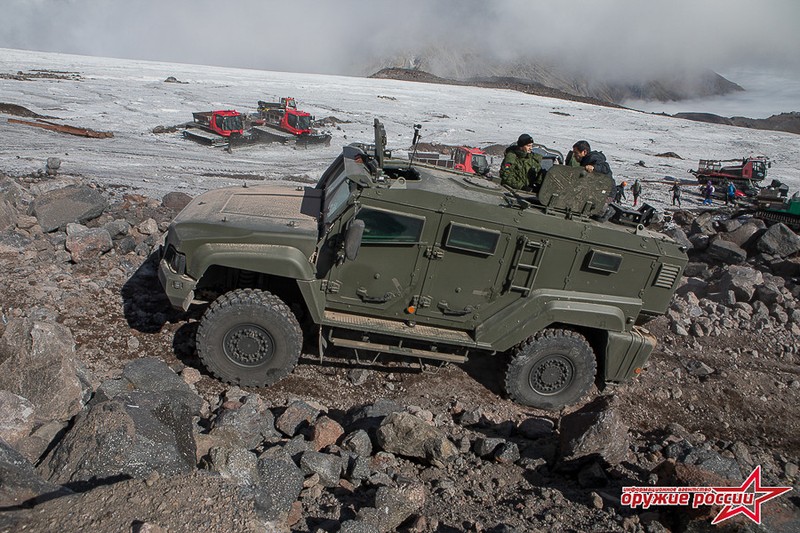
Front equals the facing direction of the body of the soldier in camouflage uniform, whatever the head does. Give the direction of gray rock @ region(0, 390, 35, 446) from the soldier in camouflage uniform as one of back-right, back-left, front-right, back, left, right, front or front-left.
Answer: right

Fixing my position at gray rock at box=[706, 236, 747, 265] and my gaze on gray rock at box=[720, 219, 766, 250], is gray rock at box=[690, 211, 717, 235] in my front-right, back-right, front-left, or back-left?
front-left

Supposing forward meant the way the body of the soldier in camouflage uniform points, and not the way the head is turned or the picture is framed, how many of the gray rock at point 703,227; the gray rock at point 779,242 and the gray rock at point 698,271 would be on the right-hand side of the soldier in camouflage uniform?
0

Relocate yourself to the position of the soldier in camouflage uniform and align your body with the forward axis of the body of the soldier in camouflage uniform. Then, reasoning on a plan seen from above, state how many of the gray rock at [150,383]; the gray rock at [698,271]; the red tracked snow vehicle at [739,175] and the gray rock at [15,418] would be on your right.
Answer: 2

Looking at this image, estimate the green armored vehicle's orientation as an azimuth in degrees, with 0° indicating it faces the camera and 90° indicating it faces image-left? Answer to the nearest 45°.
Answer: approximately 90°

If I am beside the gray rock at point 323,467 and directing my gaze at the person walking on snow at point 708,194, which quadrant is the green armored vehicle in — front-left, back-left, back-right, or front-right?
front-left

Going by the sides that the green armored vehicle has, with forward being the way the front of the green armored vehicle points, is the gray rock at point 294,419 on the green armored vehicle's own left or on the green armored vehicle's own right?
on the green armored vehicle's own left

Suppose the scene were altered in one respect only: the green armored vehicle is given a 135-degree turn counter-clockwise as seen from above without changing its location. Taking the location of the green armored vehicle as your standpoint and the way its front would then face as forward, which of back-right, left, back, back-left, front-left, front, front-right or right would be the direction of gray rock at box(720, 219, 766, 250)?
left

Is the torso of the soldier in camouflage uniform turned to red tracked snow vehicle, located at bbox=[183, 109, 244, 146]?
no

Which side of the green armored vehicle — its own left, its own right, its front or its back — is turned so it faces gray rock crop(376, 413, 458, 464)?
left

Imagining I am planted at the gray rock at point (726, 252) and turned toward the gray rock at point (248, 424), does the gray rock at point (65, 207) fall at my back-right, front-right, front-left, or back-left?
front-right

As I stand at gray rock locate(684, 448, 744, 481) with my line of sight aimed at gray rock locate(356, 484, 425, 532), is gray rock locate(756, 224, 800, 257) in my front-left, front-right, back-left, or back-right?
back-right

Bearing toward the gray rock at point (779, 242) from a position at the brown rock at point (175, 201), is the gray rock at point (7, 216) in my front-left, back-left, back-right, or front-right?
back-right

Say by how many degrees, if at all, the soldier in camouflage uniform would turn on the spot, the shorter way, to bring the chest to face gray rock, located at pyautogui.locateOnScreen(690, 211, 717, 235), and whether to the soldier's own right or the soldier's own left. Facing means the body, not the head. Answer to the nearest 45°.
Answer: approximately 90° to the soldier's own left

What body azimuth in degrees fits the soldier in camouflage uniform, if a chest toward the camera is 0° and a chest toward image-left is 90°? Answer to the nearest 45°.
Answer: approximately 315°
